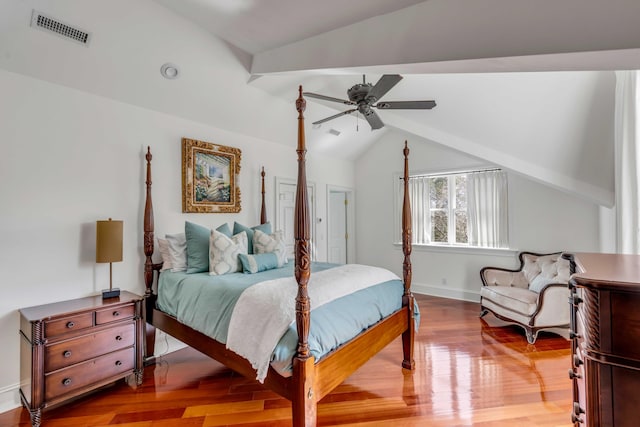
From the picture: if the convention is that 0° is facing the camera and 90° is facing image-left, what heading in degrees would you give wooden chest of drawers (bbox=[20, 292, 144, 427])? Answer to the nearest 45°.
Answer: approximately 315°

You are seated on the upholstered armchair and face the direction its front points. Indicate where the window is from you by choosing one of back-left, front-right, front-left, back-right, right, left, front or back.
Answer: right

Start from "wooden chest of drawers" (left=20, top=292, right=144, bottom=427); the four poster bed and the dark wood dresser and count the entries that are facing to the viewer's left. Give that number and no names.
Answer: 1

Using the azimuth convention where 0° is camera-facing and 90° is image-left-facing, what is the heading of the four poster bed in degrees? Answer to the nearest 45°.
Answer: approximately 315°

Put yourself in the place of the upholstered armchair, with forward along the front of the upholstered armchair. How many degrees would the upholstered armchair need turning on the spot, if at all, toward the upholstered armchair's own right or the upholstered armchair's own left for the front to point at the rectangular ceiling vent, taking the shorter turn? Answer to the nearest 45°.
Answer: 0° — it already faces it

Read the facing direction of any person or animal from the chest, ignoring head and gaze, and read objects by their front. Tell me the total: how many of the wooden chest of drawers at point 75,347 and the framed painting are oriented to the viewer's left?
0

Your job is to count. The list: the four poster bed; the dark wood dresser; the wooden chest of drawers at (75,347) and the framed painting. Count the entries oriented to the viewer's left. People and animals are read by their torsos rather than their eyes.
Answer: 1

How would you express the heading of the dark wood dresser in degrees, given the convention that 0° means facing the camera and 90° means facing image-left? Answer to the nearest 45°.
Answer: approximately 90°

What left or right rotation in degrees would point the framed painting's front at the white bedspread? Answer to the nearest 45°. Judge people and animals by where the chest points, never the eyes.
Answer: approximately 45° to its right

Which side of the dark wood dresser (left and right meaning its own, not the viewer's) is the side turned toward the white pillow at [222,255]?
front

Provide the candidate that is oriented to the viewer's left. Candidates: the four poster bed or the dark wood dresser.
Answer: the dark wood dresser
